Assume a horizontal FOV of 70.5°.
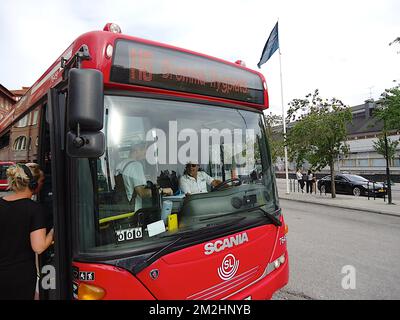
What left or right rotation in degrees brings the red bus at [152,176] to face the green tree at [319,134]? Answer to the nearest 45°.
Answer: approximately 90° to its left

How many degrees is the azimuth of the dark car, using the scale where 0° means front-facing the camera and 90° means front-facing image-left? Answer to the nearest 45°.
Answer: approximately 315°

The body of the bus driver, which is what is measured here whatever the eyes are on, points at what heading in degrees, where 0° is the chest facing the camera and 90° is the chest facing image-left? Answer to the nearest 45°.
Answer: approximately 315°

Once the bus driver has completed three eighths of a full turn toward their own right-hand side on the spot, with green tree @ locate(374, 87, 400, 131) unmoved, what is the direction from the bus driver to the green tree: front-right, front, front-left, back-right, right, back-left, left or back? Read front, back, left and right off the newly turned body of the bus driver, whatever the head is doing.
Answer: back-right

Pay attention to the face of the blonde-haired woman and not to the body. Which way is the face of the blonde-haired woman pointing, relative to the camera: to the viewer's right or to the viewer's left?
to the viewer's right

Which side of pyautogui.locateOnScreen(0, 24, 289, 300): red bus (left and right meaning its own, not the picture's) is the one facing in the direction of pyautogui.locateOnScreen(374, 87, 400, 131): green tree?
left

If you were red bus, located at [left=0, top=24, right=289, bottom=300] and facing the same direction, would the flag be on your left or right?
on your left

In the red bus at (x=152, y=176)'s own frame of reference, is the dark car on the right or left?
on its left

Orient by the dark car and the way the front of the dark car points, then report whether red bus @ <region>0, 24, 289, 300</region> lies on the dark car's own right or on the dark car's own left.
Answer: on the dark car's own right

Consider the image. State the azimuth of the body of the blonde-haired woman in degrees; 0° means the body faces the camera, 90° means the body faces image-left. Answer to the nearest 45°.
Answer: approximately 225°

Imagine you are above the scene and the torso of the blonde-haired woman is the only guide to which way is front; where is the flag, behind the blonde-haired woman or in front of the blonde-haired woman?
in front

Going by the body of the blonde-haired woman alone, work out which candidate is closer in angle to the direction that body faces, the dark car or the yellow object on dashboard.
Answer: the dark car
